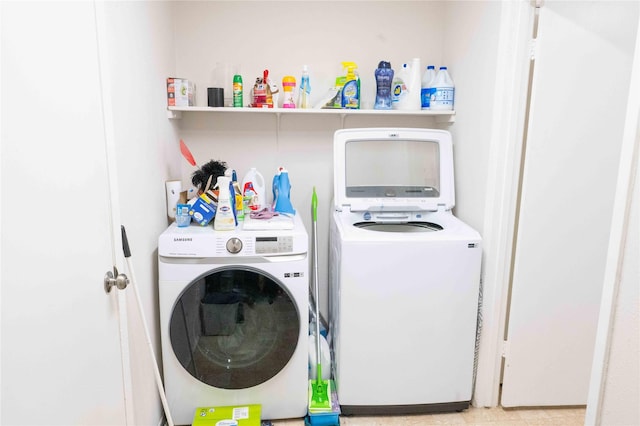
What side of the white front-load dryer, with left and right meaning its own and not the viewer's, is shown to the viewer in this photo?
front

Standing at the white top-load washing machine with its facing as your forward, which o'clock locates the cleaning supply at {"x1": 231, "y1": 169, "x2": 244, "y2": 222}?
The cleaning supply is roughly at 3 o'clock from the white top-load washing machine.

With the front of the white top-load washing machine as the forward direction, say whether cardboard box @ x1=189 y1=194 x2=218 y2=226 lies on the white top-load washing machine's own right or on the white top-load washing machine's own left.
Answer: on the white top-load washing machine's own right

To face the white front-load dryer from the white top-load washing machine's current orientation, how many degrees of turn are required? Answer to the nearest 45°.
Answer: approximately 90° to its right

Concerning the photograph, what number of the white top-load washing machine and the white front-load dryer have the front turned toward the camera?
2

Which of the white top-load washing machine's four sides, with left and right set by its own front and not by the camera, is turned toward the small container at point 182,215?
right

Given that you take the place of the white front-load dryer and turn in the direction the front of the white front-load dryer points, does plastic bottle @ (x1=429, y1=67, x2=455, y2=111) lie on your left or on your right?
on your left

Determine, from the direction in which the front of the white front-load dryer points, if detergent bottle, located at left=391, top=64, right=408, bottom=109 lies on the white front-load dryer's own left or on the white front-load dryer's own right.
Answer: on the white front-load dryer's own left
